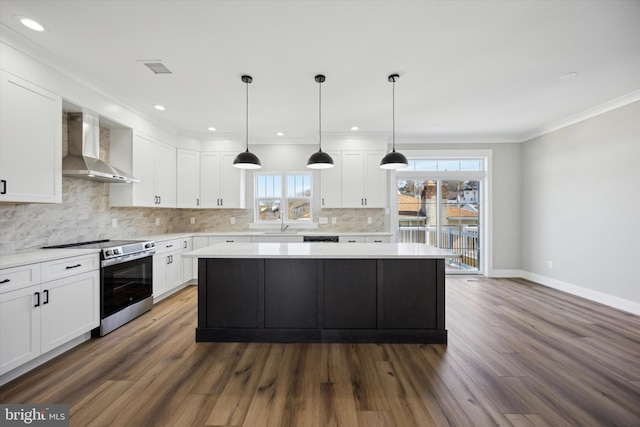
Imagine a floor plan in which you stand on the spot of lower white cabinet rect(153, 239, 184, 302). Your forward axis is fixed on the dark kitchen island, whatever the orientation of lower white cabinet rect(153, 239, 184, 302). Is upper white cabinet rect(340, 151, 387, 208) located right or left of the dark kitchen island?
left

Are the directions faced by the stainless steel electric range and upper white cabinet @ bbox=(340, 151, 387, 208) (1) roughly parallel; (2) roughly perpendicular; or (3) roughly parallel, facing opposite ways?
roughly perpendicular

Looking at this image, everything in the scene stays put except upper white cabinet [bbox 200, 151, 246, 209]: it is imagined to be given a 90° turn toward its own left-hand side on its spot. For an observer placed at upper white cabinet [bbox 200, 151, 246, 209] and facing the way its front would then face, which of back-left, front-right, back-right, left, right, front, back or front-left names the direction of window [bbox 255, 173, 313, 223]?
front

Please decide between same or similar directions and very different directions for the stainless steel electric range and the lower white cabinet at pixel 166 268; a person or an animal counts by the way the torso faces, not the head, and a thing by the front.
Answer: same or similar directions

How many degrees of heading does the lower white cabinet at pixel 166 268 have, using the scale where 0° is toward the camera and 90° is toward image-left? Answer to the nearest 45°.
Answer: approximately 315°

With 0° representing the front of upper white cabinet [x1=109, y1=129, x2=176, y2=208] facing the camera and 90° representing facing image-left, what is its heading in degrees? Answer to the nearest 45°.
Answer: approximately 315°

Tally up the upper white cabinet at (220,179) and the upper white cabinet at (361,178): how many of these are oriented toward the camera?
2

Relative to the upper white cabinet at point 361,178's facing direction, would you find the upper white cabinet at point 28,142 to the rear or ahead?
ahead

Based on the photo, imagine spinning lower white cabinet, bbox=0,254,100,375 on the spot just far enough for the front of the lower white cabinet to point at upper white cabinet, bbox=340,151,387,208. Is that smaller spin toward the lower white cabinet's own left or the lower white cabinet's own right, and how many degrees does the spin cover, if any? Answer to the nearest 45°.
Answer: approximately 45° to the lower white cabinet's own left

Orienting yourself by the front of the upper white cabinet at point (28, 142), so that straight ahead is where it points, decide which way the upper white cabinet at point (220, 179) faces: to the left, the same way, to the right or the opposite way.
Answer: to the right

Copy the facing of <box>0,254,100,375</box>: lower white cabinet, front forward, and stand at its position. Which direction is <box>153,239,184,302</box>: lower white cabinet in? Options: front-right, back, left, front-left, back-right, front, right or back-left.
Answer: left

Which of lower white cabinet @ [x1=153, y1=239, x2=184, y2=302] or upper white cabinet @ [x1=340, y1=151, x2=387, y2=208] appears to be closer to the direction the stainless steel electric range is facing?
the upper white cabinet

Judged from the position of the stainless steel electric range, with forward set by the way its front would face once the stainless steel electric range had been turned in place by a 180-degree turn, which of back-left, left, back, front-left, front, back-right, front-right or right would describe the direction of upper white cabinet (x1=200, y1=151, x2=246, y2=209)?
right

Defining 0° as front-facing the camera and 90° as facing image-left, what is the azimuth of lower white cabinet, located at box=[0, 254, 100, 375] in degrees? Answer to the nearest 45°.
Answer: approximately 315°

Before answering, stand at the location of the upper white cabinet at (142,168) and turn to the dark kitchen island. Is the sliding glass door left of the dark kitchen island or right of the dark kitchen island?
left

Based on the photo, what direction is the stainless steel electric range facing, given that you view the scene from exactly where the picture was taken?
facing the viewer and to the right of the viewer

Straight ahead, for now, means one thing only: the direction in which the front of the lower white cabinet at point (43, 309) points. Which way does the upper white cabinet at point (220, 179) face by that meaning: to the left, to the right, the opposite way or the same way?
to the right

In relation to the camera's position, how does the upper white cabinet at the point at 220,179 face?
facing the viewer
